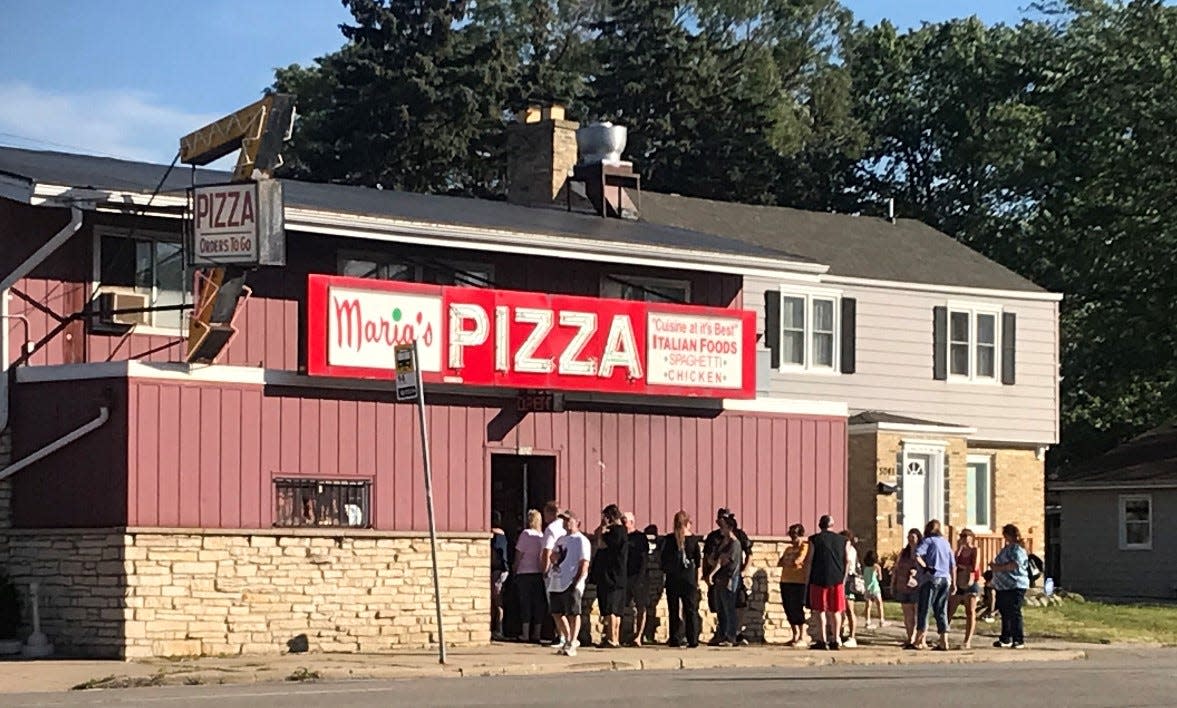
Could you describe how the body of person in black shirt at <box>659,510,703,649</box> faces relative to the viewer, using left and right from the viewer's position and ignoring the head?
facing away from the viewer

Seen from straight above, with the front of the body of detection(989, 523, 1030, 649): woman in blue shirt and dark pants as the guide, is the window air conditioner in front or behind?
in front

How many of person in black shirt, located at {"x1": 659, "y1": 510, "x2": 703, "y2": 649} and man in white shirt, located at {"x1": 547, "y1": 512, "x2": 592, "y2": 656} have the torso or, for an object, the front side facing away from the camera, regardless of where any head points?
1

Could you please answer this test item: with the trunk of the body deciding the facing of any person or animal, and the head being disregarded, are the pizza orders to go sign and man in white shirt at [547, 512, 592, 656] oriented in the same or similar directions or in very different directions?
same or similar directions

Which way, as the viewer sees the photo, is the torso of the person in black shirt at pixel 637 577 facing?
to the viewer's left

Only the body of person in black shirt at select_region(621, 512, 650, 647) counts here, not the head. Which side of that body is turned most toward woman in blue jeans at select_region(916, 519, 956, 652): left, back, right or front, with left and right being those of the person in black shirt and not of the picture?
back

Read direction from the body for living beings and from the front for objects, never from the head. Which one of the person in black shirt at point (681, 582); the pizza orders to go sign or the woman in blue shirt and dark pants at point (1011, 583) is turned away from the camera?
the person in black shirt

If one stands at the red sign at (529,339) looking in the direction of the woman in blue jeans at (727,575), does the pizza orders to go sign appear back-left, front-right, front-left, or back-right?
back-right

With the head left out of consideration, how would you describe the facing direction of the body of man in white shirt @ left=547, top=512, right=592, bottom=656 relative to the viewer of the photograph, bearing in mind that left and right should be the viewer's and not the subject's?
facing the viewer and to the left of the viewer

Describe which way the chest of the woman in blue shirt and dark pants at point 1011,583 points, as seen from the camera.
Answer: to the viewer's left

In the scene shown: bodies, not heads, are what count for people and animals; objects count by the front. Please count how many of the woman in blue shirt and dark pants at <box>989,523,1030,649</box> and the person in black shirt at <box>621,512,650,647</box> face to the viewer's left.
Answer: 2

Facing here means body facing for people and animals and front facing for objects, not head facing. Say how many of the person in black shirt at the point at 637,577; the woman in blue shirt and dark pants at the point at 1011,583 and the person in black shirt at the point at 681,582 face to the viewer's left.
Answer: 2

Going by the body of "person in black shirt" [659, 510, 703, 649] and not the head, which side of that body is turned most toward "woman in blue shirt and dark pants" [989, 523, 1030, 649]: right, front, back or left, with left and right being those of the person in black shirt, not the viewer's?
right
